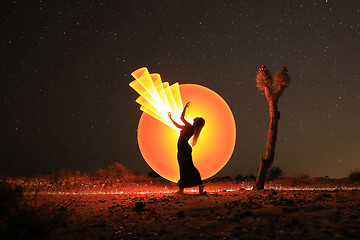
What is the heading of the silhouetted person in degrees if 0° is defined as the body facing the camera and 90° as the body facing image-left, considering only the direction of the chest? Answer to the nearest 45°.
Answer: approximately 90°

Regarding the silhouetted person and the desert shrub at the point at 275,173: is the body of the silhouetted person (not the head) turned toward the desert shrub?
no

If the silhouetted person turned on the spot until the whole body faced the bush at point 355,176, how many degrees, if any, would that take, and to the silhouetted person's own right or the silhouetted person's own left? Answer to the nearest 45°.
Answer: approximately 135° to the silhouetted person's own right

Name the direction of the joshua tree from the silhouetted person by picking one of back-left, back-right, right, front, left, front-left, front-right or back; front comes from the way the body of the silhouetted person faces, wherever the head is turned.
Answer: back

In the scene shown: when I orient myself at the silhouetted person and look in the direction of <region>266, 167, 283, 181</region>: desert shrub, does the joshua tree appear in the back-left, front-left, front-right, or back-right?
front-right
